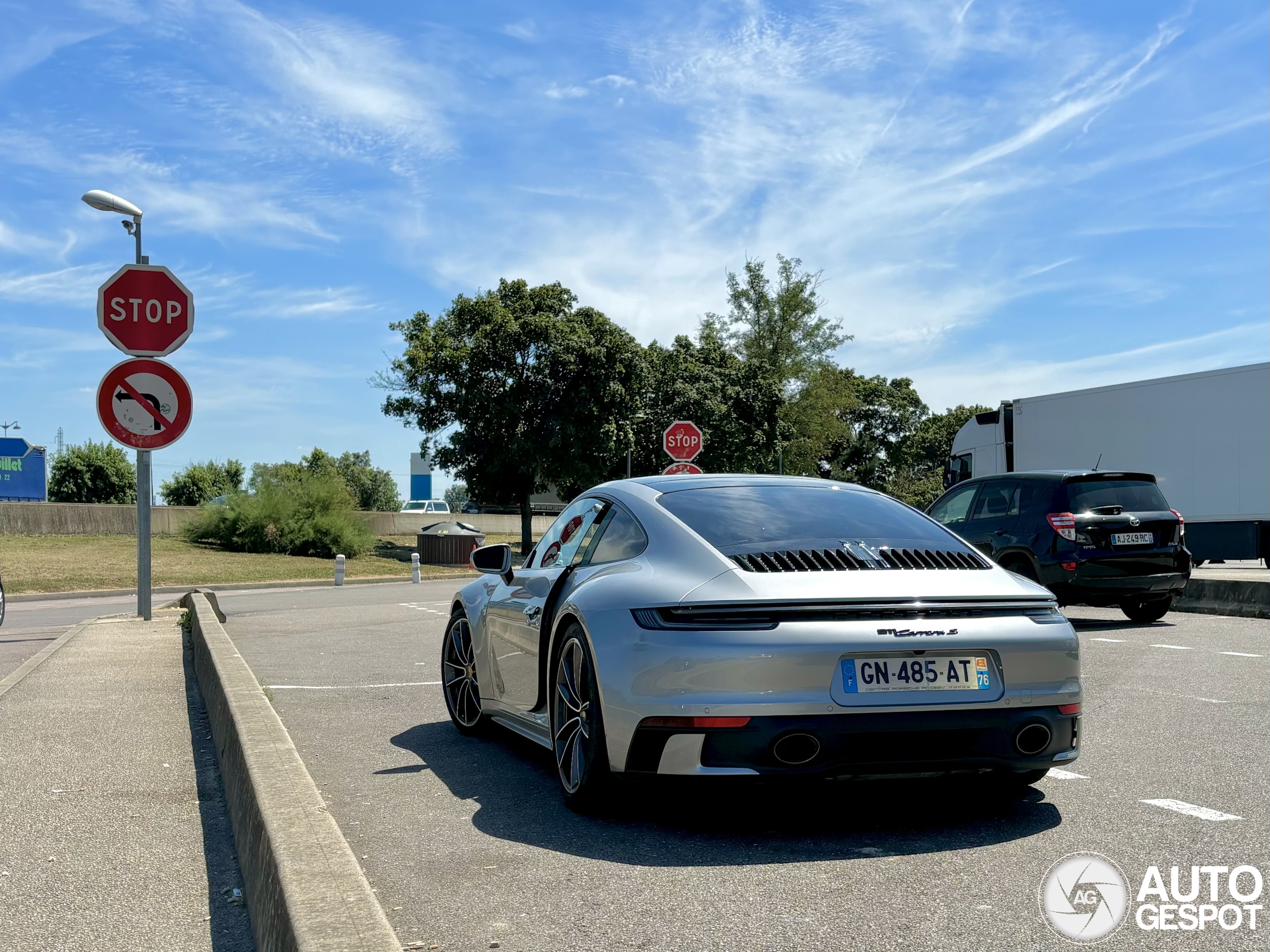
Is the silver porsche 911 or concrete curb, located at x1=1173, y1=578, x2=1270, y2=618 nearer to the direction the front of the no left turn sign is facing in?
the silver porsche 911

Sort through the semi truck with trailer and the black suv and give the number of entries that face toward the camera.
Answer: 0

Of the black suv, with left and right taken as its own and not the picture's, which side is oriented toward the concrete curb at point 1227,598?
right

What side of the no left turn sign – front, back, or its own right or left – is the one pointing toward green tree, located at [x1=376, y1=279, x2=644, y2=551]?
back

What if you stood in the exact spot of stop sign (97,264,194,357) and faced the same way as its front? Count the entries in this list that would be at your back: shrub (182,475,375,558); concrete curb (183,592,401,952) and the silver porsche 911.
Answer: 1

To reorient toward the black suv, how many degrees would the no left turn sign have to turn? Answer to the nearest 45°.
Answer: approximately 90° to its left

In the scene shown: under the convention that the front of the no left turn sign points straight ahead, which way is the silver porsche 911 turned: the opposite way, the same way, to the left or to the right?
the opposite way

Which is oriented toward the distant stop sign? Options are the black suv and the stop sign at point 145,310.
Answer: the black suv

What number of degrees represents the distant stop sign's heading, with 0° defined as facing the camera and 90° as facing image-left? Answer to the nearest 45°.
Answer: approximately 0°

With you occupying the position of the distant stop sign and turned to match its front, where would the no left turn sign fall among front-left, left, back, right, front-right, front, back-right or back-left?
front-right

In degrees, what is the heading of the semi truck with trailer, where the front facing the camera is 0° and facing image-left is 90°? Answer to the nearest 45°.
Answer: approximately 135°

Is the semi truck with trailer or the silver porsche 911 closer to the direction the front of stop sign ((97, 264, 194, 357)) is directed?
the silver porsche 911
